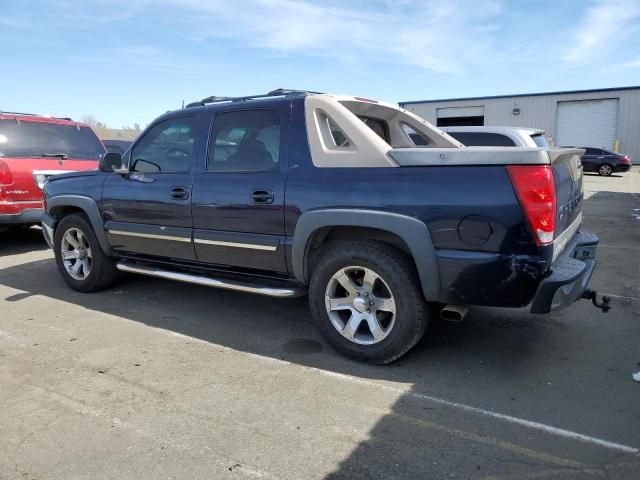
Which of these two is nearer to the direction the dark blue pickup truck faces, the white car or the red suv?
the red suv

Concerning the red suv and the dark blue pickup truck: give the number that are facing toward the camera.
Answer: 0

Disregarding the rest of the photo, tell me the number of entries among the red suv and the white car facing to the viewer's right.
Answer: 0

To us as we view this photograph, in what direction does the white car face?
facing away from the viewer and to the left of the viewer

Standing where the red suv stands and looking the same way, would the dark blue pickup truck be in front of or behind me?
behind

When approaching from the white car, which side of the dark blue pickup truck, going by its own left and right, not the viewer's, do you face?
right

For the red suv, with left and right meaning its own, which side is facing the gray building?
right

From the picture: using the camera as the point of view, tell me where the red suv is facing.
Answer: facing away from the viewer and to the left of the viewer

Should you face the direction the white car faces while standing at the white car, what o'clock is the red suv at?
The red suv is roughly at 10 o'clock from the white car.
